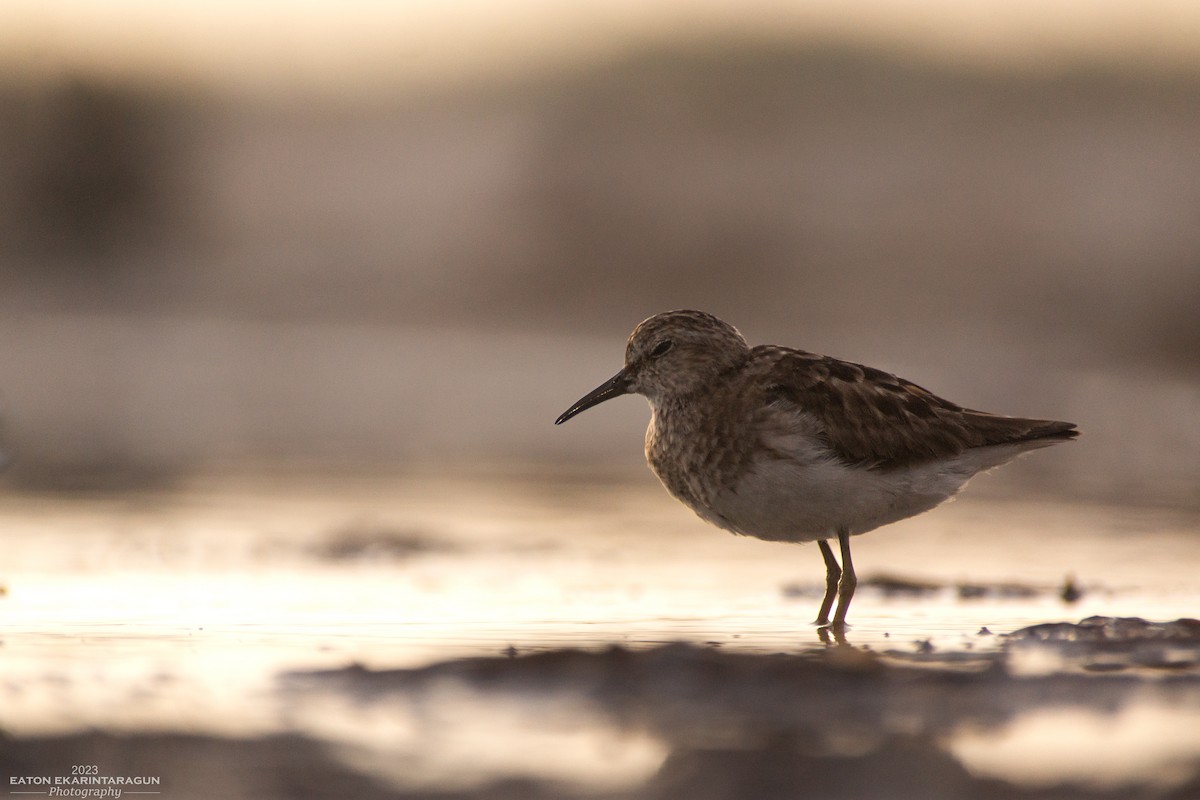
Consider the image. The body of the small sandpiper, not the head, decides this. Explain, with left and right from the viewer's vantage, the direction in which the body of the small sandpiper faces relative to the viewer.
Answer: facing to the left of the viewer
